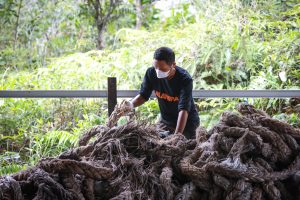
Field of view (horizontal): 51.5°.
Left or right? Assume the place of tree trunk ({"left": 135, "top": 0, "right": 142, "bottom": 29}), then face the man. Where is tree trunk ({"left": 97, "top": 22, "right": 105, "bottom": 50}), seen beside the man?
right

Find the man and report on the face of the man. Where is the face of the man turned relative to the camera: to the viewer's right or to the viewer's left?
to the viewer's left

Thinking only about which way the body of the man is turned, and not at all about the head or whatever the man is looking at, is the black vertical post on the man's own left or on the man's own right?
on the man's own right

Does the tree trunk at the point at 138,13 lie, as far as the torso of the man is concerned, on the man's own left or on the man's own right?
on the man's own right

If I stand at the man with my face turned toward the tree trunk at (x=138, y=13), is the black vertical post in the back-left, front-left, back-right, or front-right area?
front-left

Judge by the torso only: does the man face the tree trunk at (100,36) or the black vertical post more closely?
the black vertical post

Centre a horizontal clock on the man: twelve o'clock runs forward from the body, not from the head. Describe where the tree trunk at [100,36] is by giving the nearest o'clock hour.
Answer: The tree trunk is roughly at 4 o'clock from the man.

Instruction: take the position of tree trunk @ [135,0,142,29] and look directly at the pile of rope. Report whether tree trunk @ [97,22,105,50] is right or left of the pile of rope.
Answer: right

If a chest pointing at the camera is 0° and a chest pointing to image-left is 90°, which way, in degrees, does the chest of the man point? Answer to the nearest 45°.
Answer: approximately 45°
